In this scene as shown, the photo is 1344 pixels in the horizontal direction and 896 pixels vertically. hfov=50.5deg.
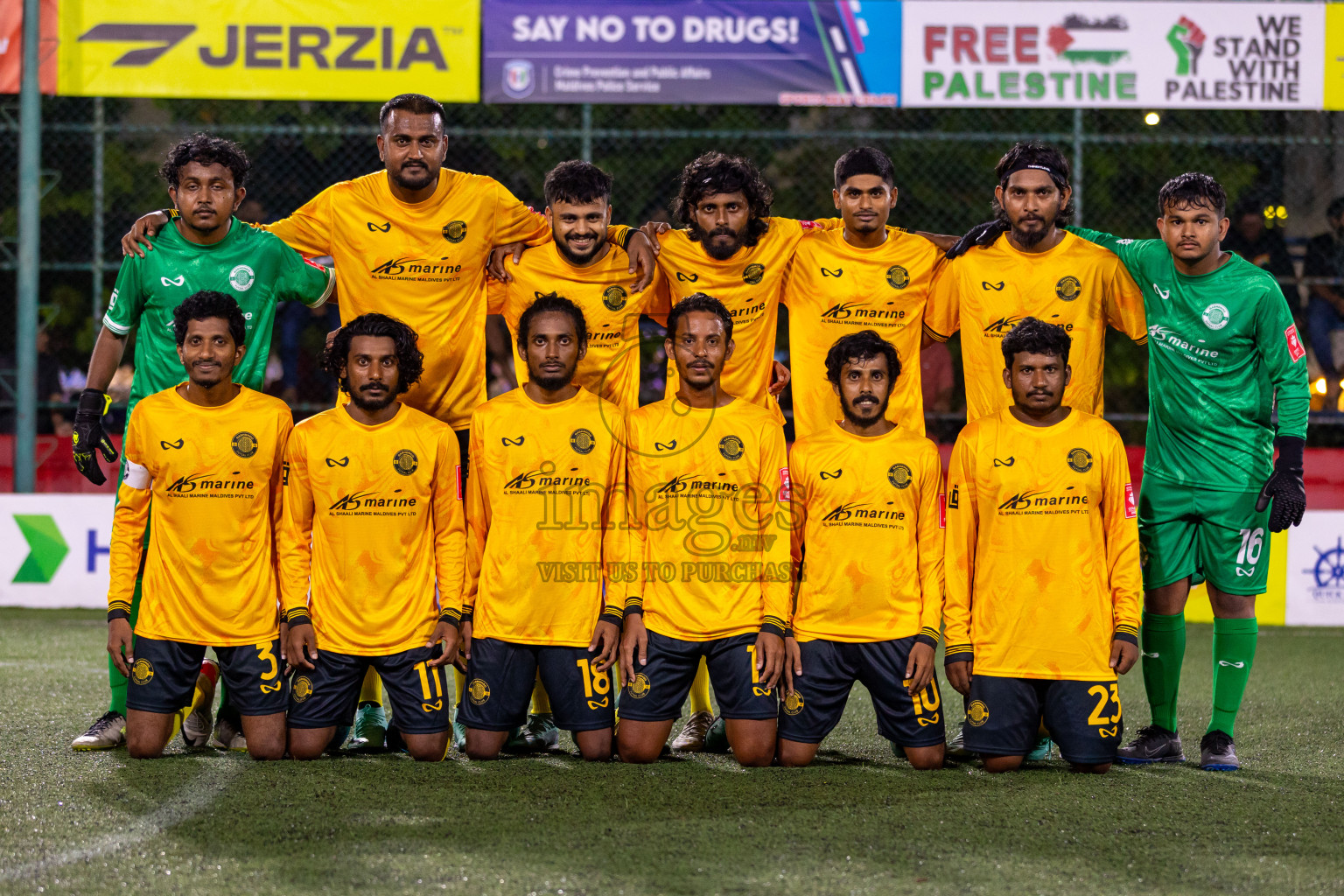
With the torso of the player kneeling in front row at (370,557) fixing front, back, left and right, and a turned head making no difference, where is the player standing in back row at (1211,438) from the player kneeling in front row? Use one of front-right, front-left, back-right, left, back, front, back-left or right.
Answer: left

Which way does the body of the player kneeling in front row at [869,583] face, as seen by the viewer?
toward the camera

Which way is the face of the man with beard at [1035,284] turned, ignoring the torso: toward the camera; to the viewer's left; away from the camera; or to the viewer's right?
toward the camera

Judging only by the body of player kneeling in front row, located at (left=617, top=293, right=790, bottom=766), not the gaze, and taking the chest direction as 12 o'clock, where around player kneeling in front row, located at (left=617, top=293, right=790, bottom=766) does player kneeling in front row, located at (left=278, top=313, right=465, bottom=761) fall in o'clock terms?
player kneeling in front row, located at (left=278, top=313, right=465, bottom=761) is roughly at 3 o'clock from player kneeling in front row, located at (left=617, top=293, right=790, bottom=766).

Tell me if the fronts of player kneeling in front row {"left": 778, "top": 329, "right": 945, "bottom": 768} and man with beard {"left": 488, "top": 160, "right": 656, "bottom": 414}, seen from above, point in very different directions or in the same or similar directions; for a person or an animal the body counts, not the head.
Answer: same or similar directions

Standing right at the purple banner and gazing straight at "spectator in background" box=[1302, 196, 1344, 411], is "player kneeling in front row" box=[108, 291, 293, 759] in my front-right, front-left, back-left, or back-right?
back-right

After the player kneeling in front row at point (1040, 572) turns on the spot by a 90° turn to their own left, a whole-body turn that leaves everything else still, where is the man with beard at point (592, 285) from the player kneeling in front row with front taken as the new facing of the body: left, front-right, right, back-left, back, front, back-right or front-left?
back

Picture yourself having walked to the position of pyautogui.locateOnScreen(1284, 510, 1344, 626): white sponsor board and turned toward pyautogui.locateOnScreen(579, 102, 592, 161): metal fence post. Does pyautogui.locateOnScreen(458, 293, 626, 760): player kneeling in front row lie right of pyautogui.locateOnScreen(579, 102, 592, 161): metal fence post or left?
left

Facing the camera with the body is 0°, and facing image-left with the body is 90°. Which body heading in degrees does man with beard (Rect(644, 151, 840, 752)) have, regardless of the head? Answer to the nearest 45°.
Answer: approximately 0°

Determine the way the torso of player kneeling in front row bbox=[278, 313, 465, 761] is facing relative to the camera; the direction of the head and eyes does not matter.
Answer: toward the camera

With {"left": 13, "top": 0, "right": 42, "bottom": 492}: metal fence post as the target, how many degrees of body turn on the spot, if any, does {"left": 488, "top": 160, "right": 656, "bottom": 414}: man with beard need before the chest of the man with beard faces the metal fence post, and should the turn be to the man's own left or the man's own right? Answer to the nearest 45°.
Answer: approximately 135° to the man's own right

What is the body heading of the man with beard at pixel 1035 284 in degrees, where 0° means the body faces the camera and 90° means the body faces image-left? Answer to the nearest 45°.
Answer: approximately 0°

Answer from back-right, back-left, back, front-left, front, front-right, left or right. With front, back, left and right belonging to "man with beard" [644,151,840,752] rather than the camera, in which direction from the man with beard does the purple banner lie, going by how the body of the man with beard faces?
back

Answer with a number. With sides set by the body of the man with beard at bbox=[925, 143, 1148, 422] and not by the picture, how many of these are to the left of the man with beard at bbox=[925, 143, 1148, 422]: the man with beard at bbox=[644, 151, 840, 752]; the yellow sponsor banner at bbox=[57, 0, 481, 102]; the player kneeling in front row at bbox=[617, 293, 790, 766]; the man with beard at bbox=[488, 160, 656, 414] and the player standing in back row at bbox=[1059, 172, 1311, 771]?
1

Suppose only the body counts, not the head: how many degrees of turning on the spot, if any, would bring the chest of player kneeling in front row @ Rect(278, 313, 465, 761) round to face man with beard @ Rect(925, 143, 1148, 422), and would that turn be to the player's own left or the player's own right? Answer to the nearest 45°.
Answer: approximately 90° to the player's own left

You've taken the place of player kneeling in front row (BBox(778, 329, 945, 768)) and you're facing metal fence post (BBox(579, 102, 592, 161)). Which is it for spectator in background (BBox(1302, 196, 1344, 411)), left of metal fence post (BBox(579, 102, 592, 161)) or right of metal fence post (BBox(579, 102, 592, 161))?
right

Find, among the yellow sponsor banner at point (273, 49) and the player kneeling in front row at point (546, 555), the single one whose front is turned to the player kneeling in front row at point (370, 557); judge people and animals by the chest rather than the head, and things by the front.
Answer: the yellow sponsor banner

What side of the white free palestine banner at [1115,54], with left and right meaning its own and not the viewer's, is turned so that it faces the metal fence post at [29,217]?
right
